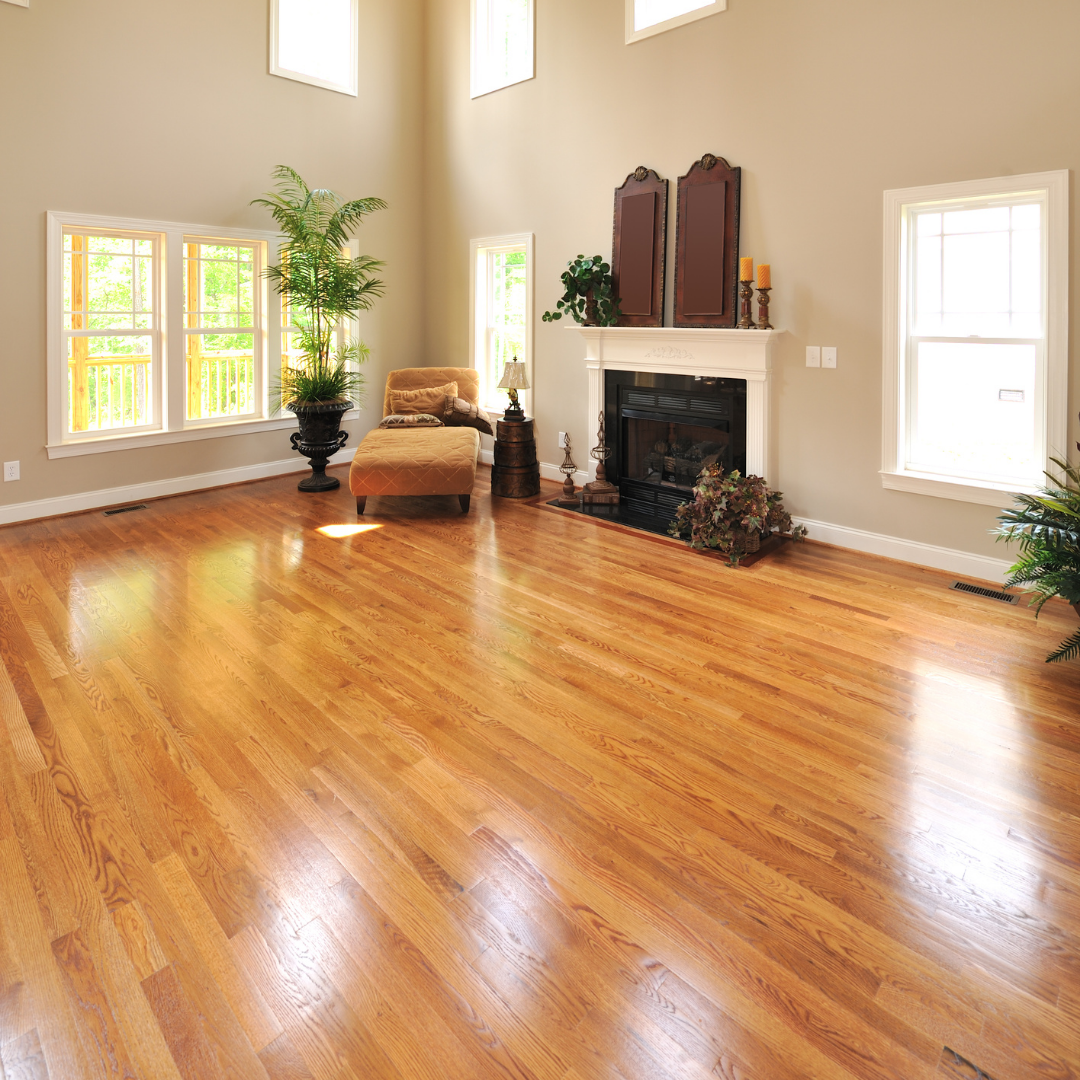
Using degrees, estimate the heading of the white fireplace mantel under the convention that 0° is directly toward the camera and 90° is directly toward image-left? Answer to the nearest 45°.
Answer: approximately 45°

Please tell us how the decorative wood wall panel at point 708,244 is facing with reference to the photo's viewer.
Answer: facing the viewer and to the left of the viewer

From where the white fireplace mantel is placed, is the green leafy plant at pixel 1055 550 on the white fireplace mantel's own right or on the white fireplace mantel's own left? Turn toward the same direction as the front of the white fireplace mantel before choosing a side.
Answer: on the white fireplace mantel's own left

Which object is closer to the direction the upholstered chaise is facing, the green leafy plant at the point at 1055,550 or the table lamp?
the green leafy plant

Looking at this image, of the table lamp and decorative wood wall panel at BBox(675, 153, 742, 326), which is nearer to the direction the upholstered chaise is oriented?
the decorative wood wall panel

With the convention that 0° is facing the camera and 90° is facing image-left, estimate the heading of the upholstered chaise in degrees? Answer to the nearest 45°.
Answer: approximately 0°

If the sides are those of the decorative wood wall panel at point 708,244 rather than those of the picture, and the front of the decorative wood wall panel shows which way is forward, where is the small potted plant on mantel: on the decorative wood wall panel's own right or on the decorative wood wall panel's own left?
on the decorative wood wall panel's own right
